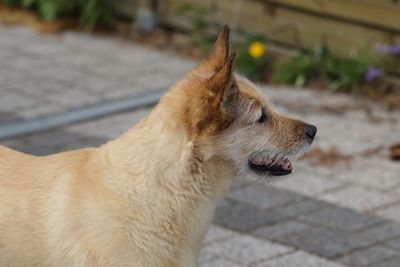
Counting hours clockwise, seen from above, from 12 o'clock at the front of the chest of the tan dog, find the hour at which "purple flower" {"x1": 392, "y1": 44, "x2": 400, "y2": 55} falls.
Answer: The purple flower is roughly at 10 o'clock from the tan dog.

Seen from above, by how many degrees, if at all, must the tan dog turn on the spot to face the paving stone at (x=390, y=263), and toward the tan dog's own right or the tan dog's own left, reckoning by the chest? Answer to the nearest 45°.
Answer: approximately 45° to the tan dog's own left

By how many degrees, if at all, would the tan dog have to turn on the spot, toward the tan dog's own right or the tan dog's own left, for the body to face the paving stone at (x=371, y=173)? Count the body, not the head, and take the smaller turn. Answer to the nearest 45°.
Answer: approximately 45° to the tan dog's own left

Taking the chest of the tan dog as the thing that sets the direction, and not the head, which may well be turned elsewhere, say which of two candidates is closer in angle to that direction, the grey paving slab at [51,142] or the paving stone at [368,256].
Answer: the paving stone

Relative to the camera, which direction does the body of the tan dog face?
to the viewer's right
